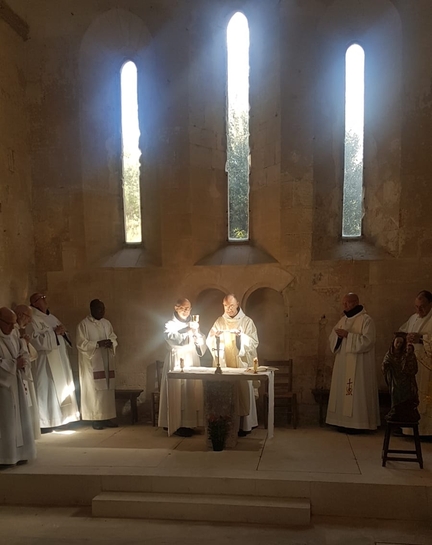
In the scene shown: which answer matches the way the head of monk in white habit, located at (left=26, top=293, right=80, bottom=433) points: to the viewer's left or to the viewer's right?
to the viewer's right

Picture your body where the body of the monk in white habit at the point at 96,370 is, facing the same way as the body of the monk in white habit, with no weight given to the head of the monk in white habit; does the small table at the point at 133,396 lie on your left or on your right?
on your left

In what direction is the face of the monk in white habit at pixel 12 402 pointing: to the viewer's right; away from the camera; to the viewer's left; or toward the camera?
to the viewer's right

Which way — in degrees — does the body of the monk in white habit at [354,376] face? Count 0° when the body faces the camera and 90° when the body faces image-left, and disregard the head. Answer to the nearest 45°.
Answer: approximately 45°

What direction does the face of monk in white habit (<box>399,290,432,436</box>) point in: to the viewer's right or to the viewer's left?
to the viewer's left

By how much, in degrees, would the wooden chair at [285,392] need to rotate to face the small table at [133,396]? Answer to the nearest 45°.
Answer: approximately 90° to its right

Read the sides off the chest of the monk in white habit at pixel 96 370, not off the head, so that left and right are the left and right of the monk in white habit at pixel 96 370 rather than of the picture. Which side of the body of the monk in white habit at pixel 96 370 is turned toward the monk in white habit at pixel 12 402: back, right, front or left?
right
